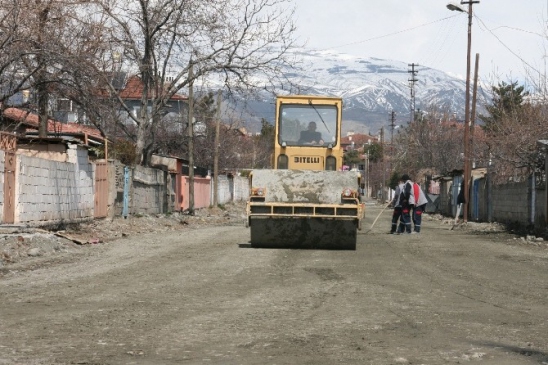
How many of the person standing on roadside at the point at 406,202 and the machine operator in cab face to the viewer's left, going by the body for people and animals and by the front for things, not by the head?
1

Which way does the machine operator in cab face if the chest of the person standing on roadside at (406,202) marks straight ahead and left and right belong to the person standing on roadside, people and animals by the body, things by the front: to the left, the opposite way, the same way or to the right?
to the left

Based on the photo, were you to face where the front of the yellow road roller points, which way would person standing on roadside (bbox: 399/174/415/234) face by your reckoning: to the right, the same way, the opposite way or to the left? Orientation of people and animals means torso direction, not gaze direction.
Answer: to the right

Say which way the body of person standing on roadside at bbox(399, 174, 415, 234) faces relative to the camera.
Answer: to the viewer's left

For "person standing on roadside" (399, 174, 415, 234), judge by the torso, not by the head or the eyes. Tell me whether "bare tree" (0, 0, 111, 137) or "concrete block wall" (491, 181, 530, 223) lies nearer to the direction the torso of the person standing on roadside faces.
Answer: the bare tree

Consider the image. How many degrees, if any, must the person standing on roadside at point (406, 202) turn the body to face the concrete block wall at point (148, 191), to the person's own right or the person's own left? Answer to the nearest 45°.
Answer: approximately 45° to the person's own right
